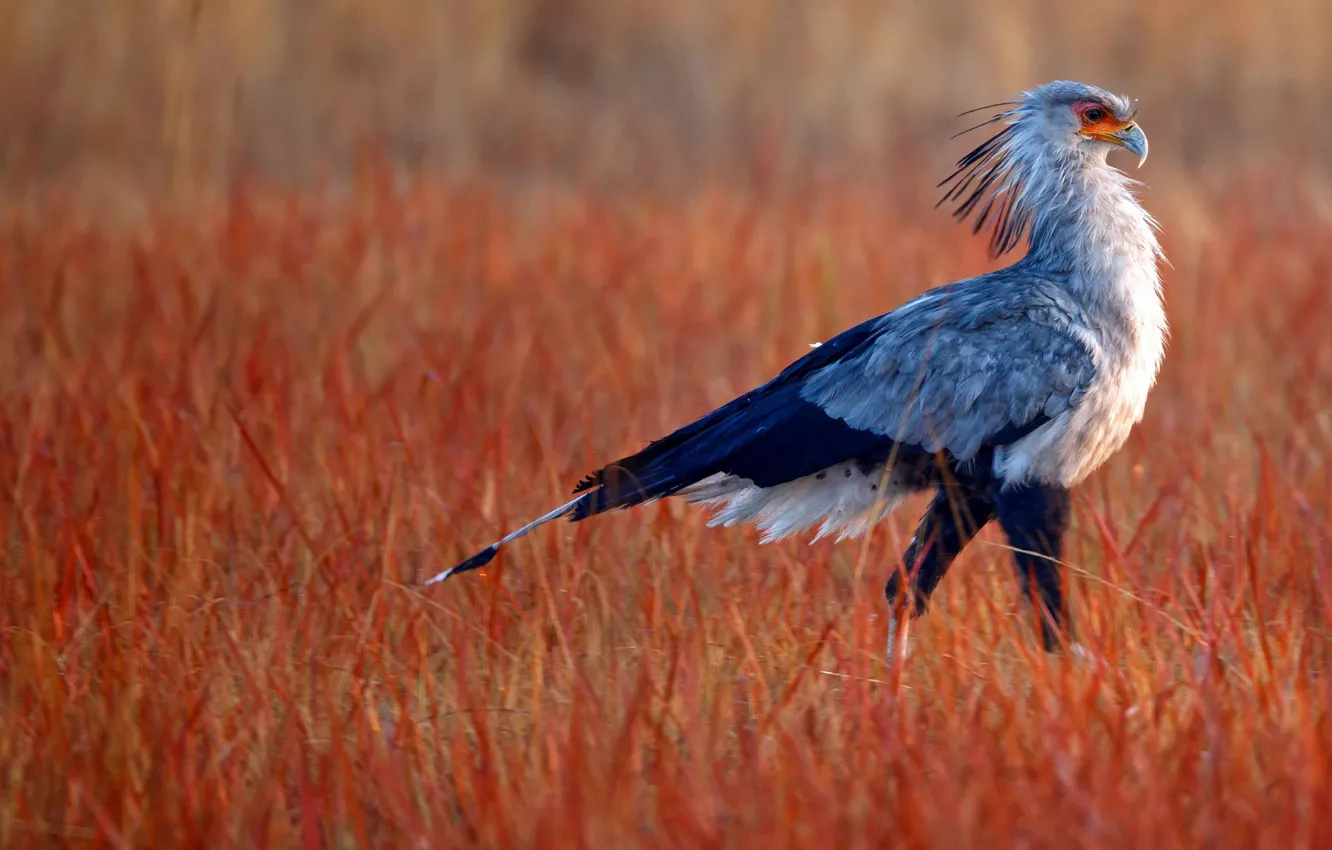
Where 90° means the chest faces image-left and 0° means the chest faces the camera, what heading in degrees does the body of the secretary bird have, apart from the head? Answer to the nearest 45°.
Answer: approximately 270°
